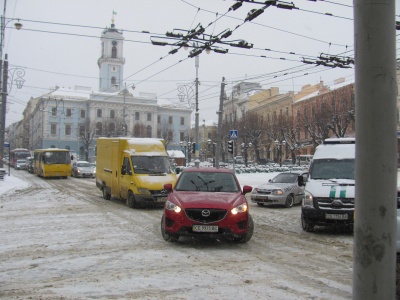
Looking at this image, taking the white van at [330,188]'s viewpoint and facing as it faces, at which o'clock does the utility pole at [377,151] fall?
The utility pole is roughly at 12 o'clock from the white van.

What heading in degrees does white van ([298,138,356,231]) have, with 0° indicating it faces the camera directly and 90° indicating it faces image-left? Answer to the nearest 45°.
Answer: approximately 0°

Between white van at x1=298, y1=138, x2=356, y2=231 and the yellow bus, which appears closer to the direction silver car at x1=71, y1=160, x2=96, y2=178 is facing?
the white van

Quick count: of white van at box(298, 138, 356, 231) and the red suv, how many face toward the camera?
2

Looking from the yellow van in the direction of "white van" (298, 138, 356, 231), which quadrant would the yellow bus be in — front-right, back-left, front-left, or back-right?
back-left

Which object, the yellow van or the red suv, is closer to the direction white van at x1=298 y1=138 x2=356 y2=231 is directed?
the red suv

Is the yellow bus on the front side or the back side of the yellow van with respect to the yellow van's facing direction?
on the back side
